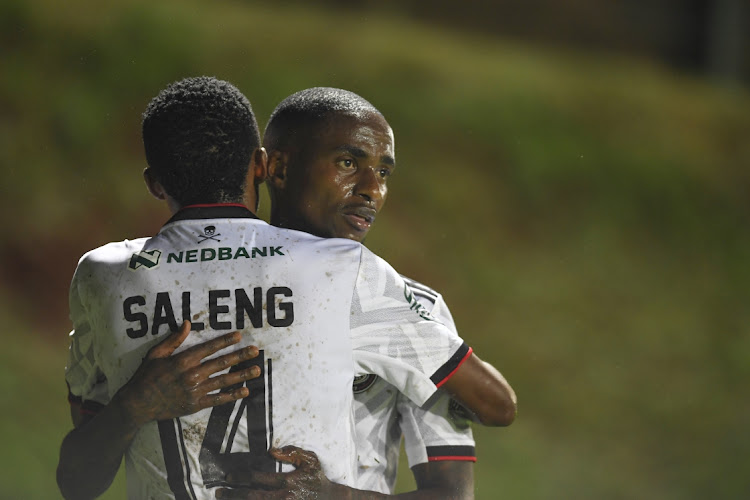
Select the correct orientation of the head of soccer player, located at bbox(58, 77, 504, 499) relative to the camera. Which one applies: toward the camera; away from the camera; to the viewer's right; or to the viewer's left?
away from the camera

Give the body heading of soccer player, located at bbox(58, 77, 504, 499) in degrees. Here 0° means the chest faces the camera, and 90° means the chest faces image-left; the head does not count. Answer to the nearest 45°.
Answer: approximately 180°

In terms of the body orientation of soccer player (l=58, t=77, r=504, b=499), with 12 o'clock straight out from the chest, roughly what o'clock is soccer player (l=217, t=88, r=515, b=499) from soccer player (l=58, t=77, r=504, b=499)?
soccer player (l=217, t=88, r=515, b=499) is roughly at 1 o'clock from soccer player (l=58, t=77, r=504, b=499).

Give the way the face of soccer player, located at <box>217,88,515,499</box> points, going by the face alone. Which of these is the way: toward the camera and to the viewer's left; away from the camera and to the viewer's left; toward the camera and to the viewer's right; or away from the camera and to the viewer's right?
toward the camera and to the viewer's right
